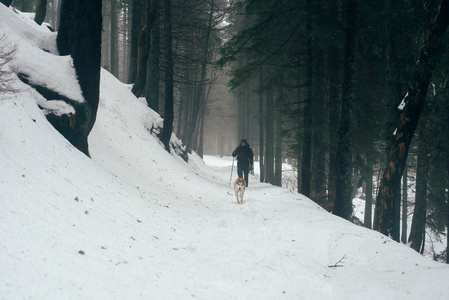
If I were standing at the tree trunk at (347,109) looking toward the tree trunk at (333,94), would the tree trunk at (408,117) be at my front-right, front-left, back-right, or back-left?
back-right

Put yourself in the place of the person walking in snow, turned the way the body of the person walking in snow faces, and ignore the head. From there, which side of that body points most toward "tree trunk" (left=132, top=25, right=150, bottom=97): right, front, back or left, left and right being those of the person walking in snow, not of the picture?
right

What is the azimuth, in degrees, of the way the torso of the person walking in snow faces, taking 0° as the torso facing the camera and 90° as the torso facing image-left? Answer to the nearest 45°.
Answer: approximately 0°

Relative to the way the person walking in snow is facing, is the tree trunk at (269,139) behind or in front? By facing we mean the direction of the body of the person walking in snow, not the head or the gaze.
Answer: behind

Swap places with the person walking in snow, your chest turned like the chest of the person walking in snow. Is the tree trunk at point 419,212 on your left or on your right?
on your left
